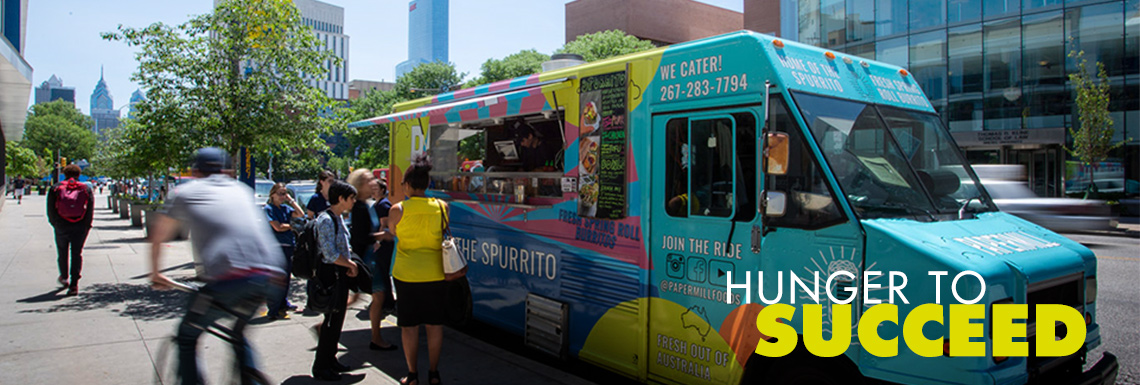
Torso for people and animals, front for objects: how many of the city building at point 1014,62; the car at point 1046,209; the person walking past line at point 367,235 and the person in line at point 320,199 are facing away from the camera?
0

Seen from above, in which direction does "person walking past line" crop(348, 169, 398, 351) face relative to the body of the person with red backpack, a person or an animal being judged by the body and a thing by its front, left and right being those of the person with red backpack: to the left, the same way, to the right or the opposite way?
to the right

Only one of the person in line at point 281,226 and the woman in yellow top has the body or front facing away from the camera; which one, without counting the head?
the woman in yellow top

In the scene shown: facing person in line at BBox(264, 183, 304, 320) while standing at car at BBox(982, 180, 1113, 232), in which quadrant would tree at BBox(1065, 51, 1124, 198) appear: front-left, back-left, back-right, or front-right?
back-right

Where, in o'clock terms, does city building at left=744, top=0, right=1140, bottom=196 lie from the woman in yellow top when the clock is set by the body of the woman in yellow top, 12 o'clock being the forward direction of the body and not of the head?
The city building is roughly at 2 o'clock from the woman in yellow top.

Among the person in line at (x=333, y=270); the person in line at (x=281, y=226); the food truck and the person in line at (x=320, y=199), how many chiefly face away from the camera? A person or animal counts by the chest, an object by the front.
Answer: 0

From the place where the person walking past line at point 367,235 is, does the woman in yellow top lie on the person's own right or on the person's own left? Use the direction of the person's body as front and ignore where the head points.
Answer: on the person's own right

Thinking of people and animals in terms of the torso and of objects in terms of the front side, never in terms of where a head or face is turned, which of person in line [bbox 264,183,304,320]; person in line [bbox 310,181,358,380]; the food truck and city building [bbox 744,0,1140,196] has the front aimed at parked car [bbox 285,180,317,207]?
the city building

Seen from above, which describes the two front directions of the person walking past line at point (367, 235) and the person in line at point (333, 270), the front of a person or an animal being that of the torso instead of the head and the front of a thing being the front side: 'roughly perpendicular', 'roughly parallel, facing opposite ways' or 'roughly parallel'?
roughly parallel

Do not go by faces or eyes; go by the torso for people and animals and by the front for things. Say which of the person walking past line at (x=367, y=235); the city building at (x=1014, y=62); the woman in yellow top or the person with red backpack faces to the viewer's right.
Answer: the person walking past line

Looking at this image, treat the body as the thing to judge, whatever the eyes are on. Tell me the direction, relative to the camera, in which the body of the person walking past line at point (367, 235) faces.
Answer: to the viewer's right

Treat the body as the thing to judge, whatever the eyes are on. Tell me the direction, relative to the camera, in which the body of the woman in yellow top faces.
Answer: away from the camera

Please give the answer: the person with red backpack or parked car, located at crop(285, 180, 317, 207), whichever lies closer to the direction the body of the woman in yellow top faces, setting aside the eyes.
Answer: the parked car

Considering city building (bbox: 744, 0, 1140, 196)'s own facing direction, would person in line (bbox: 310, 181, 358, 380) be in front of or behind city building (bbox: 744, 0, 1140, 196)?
in front

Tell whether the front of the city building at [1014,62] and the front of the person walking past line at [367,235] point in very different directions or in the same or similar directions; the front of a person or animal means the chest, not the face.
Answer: very different directions

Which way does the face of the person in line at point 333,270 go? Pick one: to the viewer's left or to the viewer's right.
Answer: to the viewer's right

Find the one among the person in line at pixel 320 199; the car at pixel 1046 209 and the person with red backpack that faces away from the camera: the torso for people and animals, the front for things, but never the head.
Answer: the person with red backpack

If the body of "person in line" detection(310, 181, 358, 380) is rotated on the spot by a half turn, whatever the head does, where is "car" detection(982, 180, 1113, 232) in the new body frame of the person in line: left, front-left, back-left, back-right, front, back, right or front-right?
back
